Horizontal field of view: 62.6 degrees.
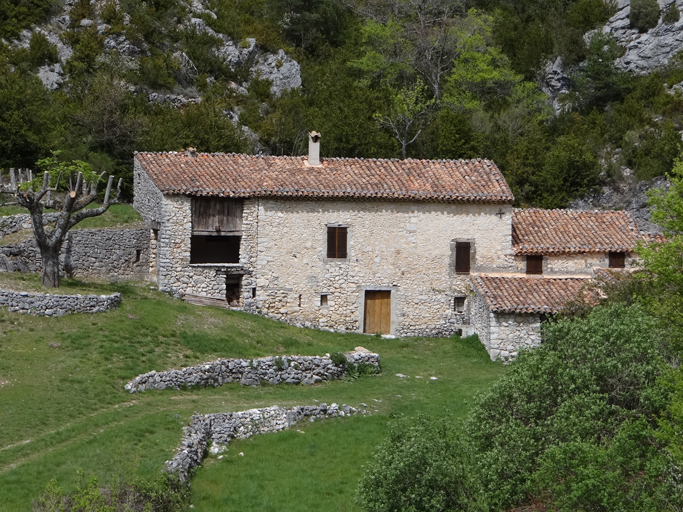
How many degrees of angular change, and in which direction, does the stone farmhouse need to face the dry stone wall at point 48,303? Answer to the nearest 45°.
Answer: approximately 45° to its right

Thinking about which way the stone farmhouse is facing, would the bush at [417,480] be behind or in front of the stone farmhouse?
in front

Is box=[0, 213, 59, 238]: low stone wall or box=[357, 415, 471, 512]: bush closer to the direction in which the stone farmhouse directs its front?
the bush

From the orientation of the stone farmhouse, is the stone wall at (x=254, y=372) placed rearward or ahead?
ahead

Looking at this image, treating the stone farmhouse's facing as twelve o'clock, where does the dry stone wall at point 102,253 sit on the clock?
The dry stone wall is roughly at 3 o'clock from the stone farmhouse.

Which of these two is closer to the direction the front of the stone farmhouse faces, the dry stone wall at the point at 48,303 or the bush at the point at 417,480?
the bush

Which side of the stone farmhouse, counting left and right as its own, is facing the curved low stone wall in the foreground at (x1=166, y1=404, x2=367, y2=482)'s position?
front

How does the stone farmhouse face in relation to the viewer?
toward the camera

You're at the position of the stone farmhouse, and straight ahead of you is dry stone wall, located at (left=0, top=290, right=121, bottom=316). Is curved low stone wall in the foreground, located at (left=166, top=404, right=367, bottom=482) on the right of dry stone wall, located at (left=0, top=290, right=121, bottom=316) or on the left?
left

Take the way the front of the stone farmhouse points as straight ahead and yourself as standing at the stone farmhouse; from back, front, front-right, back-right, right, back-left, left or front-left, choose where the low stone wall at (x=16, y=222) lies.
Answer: right
